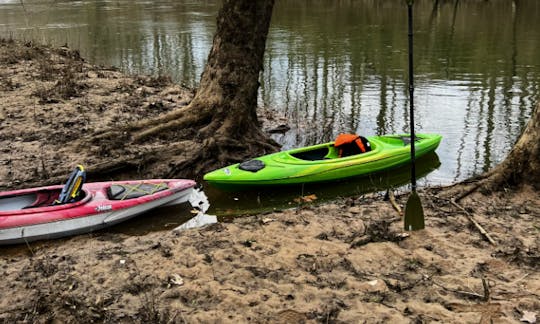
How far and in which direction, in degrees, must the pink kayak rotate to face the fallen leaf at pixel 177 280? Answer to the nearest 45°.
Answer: approximately 90° to its left

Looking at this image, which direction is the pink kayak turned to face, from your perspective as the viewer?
facing to the left of the viewer

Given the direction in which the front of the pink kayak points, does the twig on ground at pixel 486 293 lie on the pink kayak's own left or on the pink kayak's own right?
on the pink kayak's own left
